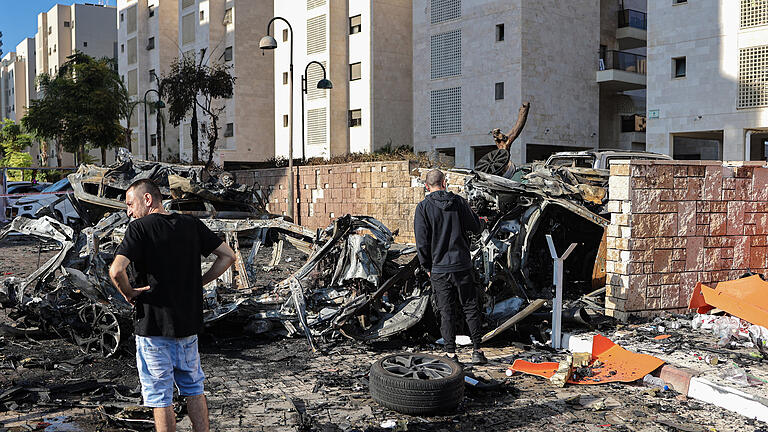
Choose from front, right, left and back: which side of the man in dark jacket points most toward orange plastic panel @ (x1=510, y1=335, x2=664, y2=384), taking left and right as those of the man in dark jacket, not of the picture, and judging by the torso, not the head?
right

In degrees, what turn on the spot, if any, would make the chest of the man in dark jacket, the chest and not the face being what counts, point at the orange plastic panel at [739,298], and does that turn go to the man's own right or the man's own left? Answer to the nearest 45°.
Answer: approximately 45° to the man's own right

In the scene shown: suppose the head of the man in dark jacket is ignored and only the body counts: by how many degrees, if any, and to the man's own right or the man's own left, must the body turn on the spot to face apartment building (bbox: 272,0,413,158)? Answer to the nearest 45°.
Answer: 0° — they already face it

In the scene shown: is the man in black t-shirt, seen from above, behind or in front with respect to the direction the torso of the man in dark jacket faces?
behind

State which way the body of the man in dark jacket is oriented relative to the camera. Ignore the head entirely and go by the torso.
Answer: away from the camera

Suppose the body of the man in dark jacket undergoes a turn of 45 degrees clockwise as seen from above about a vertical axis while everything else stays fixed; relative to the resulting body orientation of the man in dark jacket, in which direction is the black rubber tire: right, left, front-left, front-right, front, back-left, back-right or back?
back-right

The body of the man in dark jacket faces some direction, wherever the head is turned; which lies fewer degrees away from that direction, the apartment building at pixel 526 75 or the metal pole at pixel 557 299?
the apartment building

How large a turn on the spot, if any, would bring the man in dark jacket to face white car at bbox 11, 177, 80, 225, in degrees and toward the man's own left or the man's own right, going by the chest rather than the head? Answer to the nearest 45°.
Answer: approximately 45° to the man's own left

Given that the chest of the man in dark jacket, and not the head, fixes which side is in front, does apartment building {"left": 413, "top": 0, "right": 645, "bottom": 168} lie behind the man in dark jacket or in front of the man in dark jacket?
in front

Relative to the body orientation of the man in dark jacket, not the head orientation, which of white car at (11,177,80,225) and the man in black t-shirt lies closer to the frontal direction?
the white car
